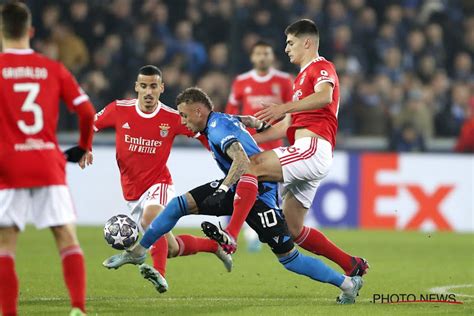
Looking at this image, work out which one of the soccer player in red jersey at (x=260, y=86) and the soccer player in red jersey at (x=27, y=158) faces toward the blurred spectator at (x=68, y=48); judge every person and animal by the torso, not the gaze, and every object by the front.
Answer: the soccer player in red jersey at (x=27, y=158)

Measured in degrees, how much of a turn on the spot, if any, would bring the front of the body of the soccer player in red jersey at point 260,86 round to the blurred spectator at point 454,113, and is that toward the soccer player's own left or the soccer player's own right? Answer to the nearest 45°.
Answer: approximately 135° to the soccer player's own left

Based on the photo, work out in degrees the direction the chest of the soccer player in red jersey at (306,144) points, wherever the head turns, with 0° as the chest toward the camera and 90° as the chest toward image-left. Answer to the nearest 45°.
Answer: approximately 90°

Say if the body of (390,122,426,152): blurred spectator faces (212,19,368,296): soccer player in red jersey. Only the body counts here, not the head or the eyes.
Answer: yes

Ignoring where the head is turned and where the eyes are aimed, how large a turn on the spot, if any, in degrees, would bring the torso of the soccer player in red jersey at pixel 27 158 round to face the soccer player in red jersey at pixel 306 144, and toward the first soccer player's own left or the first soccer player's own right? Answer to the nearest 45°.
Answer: approximately 45° to the first soccer player's own right

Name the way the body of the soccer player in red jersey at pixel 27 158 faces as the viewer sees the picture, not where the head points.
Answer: away from the camera

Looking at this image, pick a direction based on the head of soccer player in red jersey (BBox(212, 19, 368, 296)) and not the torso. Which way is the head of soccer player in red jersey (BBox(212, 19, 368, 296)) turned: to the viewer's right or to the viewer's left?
to the viewer's left

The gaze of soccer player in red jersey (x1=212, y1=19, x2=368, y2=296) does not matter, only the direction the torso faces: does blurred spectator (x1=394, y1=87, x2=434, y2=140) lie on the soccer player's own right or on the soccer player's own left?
on the soccer player's own right
